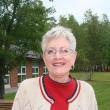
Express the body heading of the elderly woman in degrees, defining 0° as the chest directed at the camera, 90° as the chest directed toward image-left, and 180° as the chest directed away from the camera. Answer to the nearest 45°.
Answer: approximately 0°

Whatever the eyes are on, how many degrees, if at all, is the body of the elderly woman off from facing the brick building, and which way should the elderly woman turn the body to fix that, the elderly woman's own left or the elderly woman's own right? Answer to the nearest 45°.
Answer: approximately 180°
